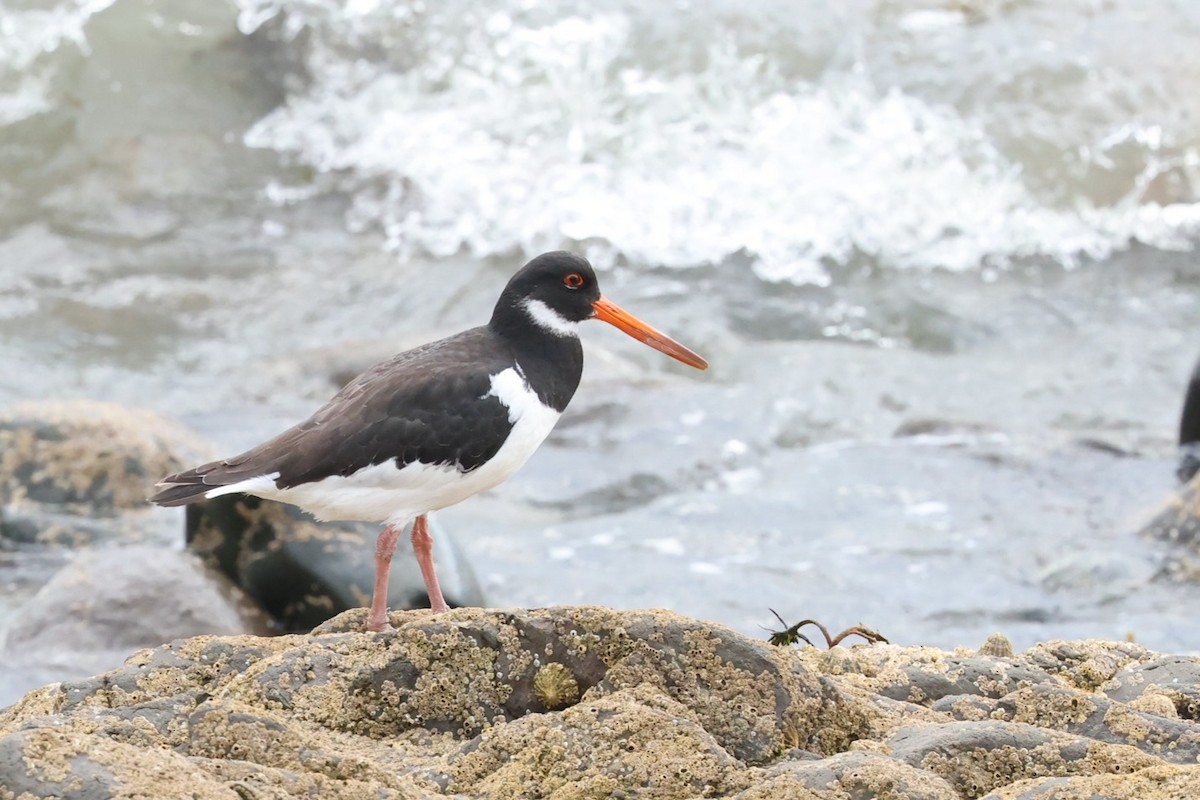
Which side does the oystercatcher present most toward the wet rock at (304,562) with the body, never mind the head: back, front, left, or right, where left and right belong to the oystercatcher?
left

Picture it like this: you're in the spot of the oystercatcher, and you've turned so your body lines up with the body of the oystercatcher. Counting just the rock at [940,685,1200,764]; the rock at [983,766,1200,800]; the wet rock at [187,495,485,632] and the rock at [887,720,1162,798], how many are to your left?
1

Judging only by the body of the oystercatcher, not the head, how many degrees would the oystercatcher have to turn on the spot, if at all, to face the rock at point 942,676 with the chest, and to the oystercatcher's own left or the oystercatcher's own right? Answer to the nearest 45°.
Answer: approximately 45° to the oystercatcher's own right

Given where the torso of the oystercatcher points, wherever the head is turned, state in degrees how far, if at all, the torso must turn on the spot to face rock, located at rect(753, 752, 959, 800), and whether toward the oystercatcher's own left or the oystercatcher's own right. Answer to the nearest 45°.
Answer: approximately 90° to the oystercatcher's own right

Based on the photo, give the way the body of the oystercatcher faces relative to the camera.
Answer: to the viewer's right

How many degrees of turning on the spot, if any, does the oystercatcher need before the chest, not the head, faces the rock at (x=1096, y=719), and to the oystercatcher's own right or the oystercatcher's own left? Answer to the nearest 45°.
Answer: approximately 45° to the oystercatcher's own right

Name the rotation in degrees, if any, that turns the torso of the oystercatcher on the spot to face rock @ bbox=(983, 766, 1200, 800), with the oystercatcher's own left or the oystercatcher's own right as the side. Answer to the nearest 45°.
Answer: approximately 45° to the oystercatcher's own right

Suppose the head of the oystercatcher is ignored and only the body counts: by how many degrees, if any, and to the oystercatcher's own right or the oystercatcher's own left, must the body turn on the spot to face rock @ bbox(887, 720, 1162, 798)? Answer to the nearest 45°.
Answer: approximately 45° to the oystercatcher's own right

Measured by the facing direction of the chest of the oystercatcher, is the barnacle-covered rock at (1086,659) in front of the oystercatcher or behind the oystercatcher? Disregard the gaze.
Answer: in front

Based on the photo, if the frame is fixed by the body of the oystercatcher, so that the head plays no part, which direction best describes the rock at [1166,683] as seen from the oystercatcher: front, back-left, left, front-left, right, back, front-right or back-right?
front-right

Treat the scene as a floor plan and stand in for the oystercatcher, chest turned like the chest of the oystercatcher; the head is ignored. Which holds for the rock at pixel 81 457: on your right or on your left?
on your left

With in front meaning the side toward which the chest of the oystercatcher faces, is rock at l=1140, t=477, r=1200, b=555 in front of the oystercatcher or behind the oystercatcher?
in front
